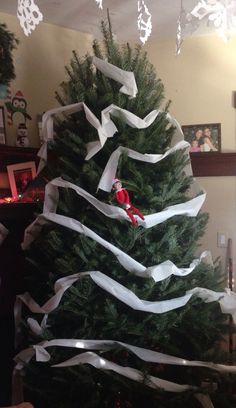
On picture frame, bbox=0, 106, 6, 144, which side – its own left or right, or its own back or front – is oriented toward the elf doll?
front

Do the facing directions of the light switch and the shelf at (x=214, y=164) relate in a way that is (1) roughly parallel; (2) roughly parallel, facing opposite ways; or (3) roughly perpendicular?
roughly parallel

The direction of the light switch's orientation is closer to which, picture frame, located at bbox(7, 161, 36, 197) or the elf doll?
the elf doll

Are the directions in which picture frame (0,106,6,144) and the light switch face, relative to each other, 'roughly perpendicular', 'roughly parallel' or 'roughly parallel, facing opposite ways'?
roughly perpendicular

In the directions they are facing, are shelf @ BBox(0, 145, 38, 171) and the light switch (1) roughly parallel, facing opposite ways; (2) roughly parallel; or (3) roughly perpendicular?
roughly perpendicular

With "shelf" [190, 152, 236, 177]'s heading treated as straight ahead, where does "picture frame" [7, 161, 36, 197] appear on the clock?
The picture frame is roughly at 2 o'clock from the shelf.

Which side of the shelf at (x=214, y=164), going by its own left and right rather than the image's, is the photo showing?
front

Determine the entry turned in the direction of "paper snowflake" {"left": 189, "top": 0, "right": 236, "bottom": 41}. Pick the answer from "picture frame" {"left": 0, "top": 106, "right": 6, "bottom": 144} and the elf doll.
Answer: the picture frame

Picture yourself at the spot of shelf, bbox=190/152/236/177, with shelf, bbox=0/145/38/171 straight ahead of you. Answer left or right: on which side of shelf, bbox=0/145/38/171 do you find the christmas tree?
left

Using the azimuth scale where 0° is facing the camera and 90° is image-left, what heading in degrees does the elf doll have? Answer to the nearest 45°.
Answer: approximately 0°

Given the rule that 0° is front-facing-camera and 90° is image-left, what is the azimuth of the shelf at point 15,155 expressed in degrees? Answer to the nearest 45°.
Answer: approximately 315°

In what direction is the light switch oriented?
toward the camera

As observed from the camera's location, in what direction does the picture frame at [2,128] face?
facing the viewer and to the right of the viewer

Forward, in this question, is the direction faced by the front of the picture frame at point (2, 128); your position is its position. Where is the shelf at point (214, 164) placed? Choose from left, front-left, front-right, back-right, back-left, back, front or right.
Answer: front-left
